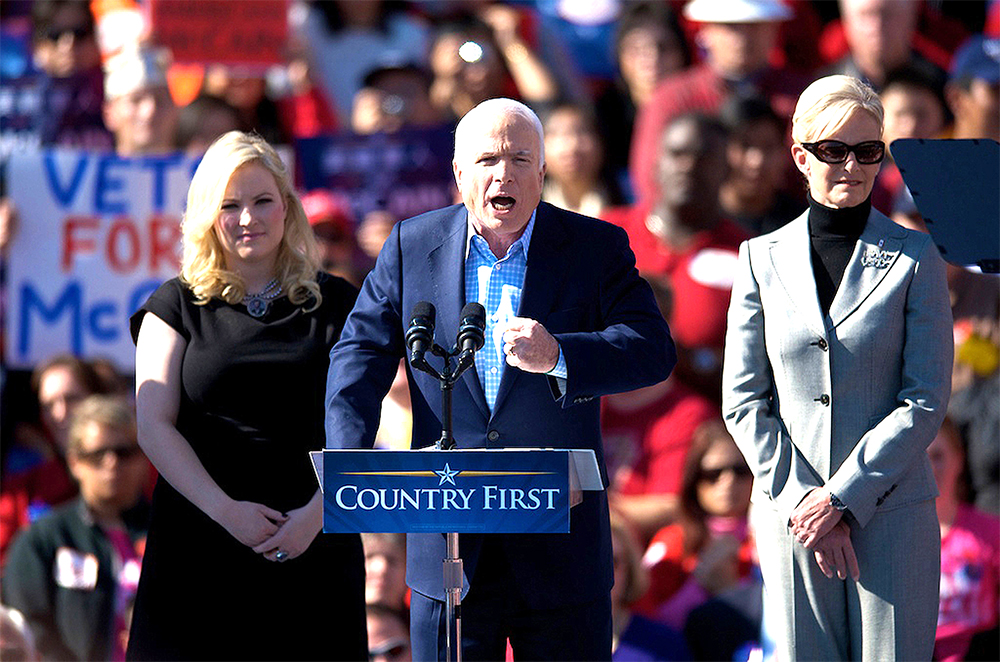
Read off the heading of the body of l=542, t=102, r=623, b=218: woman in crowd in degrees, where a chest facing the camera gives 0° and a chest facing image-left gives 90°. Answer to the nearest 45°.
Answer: approximately 0°

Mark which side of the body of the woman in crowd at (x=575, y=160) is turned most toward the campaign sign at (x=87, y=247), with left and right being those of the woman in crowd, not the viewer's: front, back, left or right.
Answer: right

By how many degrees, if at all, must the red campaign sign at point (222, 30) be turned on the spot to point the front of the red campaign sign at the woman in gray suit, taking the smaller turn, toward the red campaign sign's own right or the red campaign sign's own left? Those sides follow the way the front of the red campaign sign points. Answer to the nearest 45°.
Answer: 0° — it already faces them

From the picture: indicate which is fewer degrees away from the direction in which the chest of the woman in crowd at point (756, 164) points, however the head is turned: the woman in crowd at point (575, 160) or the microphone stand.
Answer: the microphone stand

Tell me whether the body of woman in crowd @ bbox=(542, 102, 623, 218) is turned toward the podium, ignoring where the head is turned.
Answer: yes
